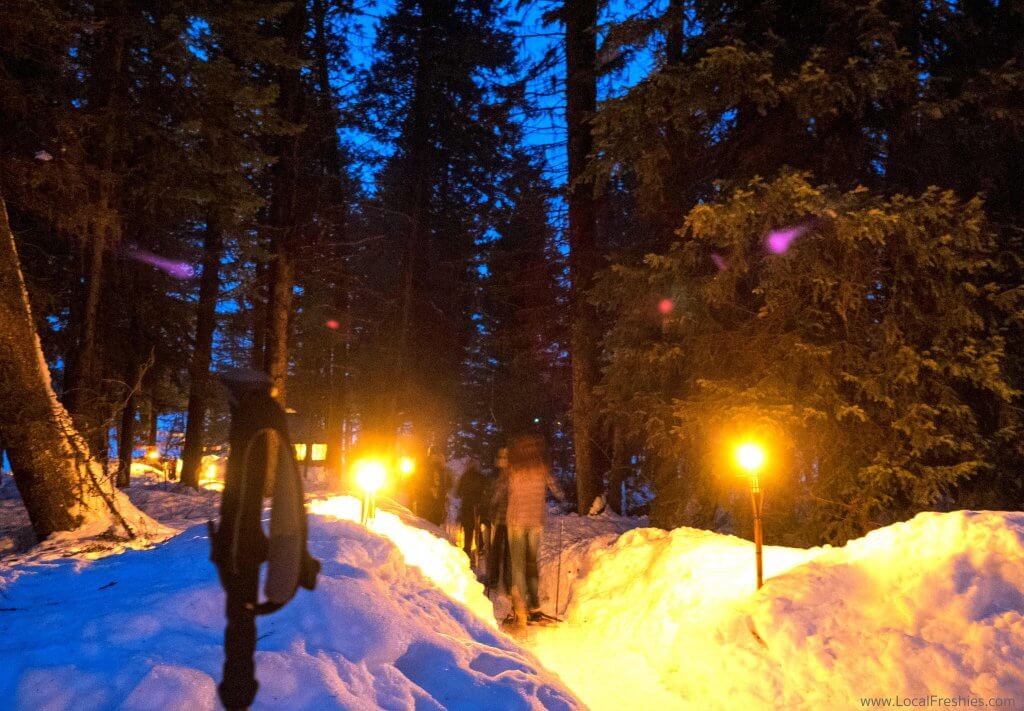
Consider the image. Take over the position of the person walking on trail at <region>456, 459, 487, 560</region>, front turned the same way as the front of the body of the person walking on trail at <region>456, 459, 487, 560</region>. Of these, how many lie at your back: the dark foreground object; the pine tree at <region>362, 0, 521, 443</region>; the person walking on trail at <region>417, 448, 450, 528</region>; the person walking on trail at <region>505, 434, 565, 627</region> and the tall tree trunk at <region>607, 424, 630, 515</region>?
2

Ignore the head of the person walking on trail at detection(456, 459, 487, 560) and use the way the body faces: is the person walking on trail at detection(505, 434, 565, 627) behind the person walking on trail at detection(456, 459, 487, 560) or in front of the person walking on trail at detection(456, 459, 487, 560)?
behind

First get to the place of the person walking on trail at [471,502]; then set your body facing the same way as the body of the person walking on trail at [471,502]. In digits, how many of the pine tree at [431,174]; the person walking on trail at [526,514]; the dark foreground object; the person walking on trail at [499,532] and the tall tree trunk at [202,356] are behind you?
3

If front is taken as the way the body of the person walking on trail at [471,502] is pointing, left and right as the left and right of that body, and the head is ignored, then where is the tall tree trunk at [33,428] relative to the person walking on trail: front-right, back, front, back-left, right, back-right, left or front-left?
back-left

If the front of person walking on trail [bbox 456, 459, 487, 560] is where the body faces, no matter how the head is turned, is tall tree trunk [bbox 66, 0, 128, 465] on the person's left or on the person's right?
on the person's left

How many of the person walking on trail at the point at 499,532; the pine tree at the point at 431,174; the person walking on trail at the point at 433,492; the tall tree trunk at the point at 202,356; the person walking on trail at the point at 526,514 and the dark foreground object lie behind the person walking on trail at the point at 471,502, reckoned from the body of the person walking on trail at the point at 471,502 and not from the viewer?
3

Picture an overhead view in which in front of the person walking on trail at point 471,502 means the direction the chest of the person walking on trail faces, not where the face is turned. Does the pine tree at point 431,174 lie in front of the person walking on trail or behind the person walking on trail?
in front

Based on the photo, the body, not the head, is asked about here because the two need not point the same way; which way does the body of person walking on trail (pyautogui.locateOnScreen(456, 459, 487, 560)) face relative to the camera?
away from the camera

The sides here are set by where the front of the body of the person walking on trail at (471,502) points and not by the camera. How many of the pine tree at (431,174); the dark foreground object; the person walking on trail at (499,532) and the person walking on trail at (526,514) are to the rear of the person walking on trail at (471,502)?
3

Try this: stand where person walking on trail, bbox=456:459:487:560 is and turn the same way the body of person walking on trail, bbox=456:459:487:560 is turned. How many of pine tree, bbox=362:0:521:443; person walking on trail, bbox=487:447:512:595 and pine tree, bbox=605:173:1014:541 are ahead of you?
1

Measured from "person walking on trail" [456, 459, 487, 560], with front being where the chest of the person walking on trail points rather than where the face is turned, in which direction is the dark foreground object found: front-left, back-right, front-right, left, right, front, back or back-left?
back

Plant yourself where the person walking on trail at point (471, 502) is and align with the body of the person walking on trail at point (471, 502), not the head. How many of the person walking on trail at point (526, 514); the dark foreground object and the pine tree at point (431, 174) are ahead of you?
1

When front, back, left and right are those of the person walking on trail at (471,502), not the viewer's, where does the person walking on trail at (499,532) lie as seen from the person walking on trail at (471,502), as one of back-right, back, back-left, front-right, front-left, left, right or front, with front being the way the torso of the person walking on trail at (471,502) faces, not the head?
back
